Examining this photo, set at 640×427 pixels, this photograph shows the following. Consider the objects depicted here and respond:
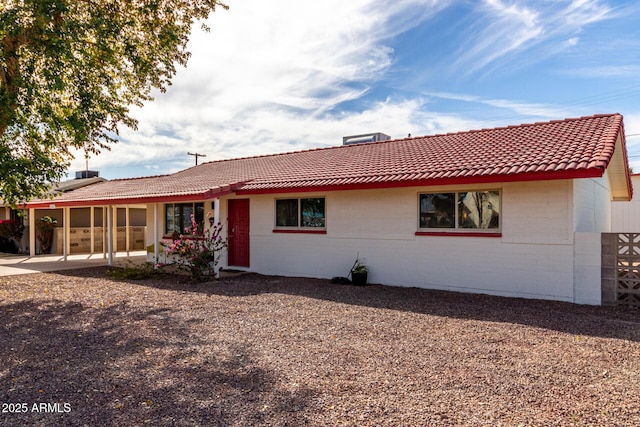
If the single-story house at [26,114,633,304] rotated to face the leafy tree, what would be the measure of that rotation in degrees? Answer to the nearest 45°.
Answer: approximately 45° to its right

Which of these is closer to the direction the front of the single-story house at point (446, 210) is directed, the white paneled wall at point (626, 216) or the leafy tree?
the leafy tree

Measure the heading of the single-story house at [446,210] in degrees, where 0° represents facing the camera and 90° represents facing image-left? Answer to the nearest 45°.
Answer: approximately 45°
